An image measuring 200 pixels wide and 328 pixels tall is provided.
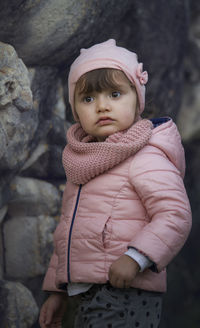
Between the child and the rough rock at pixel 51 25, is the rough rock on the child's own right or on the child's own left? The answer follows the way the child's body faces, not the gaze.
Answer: on the child's own right

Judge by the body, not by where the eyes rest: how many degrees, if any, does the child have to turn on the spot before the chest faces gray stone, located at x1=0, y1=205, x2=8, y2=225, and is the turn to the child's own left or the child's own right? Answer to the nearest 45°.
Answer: approximately 90° to the child's own right

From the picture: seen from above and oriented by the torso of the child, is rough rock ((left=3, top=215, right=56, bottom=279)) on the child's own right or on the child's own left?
on the child's own right

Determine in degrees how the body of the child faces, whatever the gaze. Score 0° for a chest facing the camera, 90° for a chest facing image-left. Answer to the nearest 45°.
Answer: approximately 45°

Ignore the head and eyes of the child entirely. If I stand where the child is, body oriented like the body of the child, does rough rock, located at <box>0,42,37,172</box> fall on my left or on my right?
on my right

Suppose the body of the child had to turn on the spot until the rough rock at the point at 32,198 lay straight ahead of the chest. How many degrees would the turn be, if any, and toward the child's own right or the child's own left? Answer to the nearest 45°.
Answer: approximately 90° to the child's own right

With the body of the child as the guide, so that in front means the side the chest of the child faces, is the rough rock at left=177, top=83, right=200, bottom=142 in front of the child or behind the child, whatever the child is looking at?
behind
